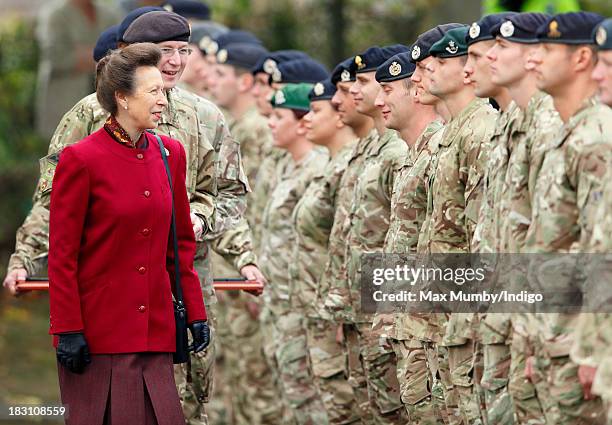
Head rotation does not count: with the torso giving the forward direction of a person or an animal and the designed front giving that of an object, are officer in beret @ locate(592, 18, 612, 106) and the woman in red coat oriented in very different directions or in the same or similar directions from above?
very different directions

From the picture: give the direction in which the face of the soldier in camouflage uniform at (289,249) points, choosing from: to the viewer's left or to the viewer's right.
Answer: to the viewer's left

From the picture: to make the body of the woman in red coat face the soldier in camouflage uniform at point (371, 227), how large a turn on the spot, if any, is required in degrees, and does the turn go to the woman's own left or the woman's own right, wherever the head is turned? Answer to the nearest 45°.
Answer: approximately 90° to the woman's own left

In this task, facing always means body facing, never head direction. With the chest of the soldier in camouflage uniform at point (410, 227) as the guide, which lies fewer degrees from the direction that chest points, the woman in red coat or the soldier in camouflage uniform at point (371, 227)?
the woman in red coat

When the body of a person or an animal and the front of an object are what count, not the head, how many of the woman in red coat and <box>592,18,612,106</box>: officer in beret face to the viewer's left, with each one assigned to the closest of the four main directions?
1

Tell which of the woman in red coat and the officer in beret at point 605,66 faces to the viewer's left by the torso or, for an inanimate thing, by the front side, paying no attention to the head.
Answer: the officer in beret

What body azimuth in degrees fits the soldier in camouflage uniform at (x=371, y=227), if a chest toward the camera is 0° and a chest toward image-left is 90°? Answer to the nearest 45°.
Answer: approximately 45°

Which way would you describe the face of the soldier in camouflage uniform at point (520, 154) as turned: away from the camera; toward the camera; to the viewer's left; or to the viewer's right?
to the viewer's left

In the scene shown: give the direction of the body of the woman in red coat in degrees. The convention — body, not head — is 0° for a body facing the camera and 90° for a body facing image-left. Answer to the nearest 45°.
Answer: approximately 315°

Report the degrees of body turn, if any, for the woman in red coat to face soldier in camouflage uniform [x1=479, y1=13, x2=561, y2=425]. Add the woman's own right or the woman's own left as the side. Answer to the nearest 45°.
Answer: approximately 45° to the woman's own left

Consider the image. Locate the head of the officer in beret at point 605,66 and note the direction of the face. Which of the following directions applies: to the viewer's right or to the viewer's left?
to the viewer's left

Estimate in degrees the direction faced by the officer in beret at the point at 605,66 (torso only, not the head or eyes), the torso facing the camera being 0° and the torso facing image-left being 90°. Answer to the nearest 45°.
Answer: approximately 90°

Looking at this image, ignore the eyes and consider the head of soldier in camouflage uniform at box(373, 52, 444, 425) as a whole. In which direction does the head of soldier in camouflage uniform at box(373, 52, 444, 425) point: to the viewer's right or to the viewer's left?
to the viewer's left
